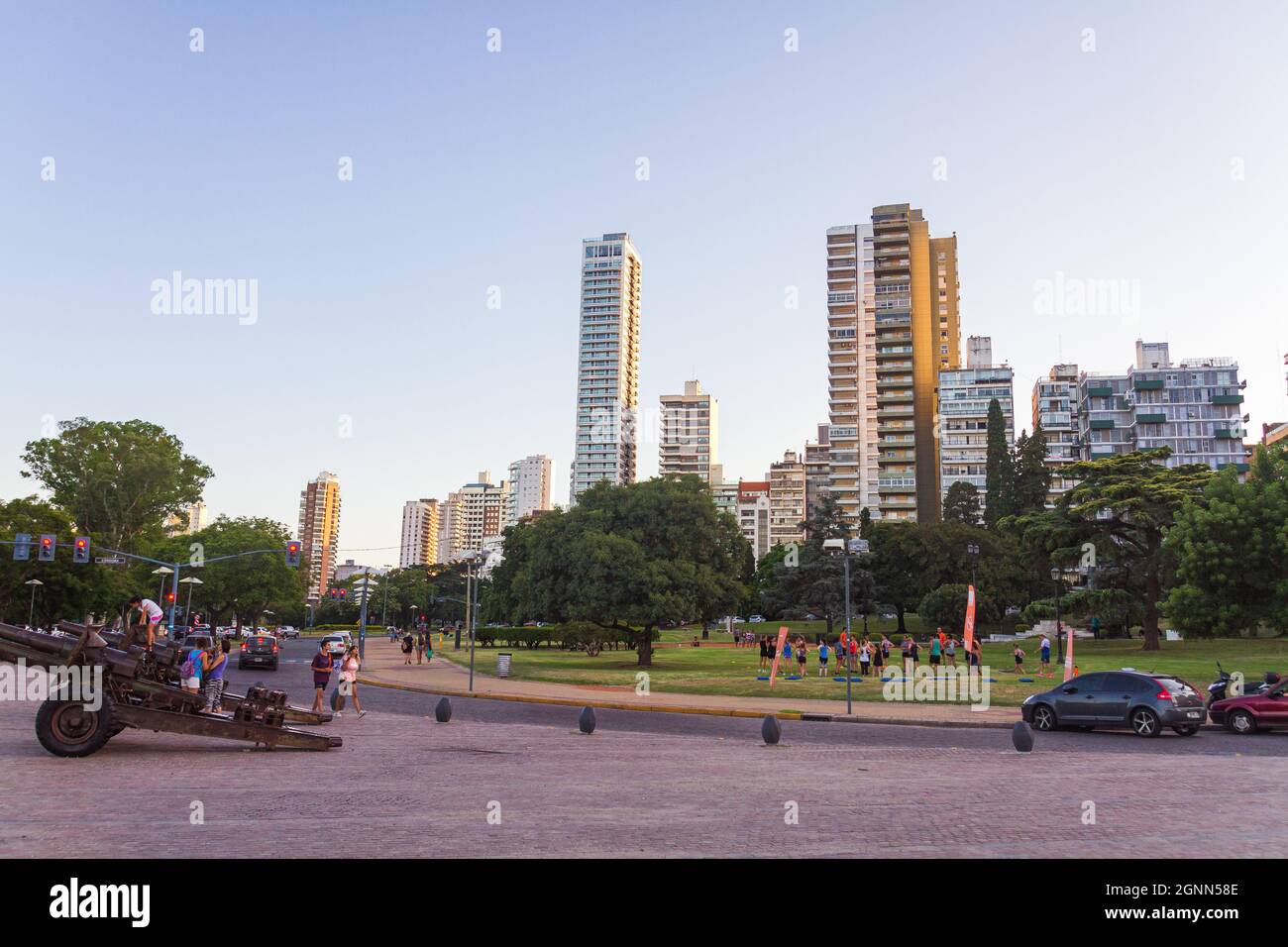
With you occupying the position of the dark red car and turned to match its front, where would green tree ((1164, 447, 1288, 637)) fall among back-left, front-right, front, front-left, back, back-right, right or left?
right

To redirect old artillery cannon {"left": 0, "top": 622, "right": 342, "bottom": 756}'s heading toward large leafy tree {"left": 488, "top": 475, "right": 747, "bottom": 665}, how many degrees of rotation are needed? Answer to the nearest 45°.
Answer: approximately 135° to its right

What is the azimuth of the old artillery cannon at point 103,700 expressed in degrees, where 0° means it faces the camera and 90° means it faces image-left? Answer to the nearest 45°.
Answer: approximately 90°

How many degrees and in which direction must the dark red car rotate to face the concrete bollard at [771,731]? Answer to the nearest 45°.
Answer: approximately 45° to its left

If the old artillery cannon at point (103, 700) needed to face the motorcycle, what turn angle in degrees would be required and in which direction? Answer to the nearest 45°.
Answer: approximately 180°

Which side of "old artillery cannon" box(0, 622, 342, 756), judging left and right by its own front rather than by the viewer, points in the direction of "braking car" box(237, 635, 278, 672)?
right

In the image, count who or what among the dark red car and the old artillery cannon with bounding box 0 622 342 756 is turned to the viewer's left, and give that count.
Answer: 2

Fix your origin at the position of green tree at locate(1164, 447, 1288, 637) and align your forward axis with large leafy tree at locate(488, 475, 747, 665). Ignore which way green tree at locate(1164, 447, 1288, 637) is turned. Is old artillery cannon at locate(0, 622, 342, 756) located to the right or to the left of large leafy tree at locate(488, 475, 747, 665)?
left

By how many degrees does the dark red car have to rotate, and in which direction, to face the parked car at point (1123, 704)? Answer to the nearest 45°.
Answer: approximately 45° to its left

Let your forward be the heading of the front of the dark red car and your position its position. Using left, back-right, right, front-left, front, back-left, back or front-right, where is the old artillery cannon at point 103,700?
front-left

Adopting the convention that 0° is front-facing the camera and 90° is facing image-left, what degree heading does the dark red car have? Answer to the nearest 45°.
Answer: approximately 90°

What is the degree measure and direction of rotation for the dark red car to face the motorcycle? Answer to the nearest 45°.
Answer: approximately 90° to its right
